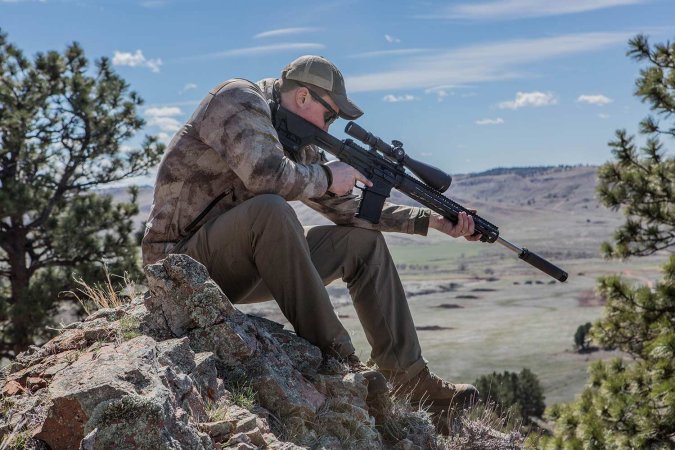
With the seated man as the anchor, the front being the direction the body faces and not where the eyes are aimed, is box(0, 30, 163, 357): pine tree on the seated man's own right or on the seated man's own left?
on the seated man's own left

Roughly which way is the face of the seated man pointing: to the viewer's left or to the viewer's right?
to the viewer's right

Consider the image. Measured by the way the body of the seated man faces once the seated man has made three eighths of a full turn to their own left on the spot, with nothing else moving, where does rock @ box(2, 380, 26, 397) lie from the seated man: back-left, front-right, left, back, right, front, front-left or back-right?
left

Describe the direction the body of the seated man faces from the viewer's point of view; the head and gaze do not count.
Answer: to the viewer's right
